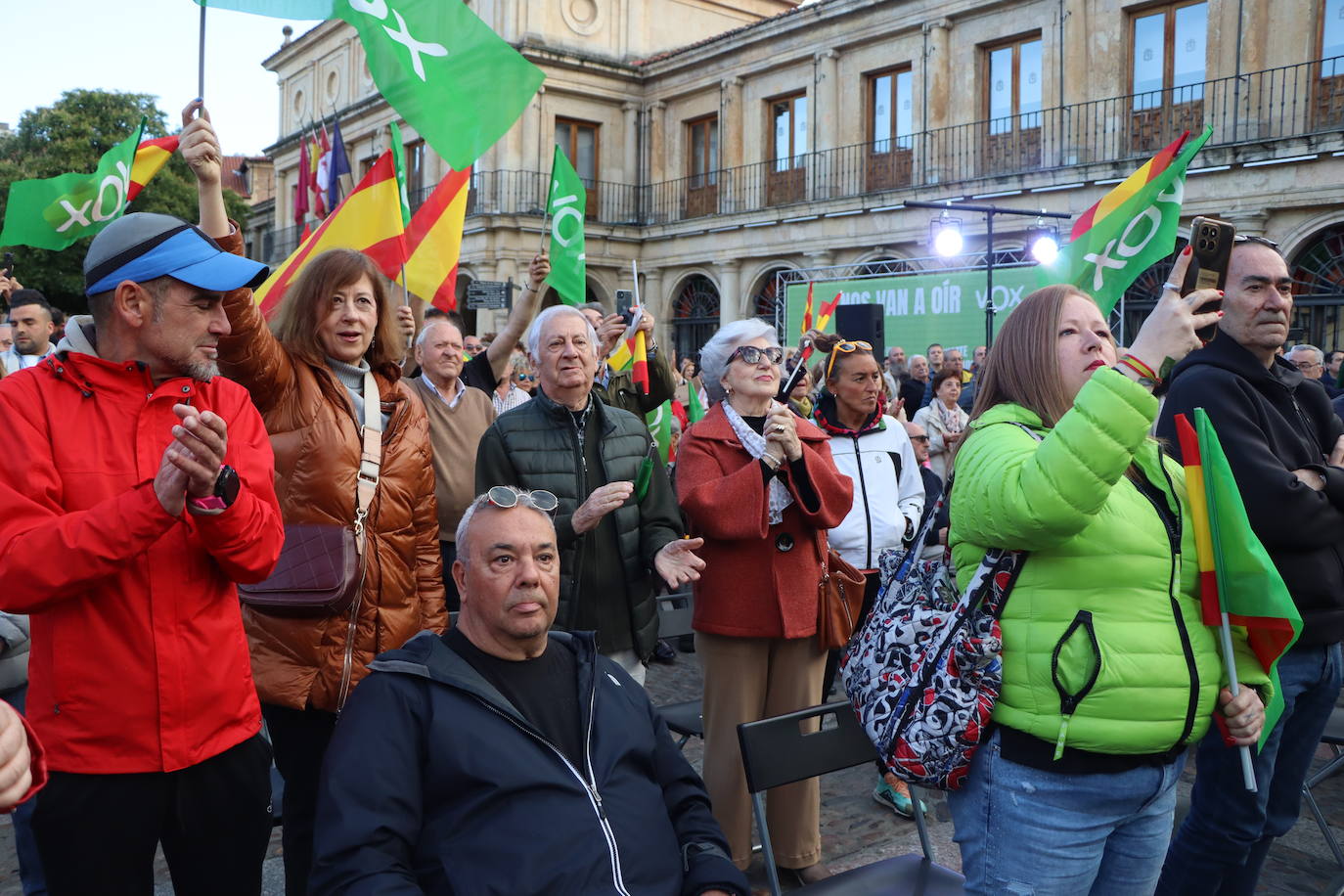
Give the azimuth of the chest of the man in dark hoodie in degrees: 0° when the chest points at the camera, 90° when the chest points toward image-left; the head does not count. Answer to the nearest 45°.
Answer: approximately 315°

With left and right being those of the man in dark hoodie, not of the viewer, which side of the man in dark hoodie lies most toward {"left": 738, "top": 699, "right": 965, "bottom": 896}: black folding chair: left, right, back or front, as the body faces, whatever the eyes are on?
right

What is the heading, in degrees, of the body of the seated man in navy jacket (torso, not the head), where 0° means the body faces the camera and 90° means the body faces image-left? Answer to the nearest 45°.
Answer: approximately 315°

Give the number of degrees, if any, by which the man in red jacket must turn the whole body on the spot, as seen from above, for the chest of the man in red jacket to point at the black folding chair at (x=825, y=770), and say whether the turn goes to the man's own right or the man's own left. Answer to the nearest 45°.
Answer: approximately 45° to the man's own left

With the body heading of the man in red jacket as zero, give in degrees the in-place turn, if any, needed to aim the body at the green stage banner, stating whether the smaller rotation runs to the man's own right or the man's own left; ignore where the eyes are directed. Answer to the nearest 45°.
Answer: approximately 90° to the man's own left
